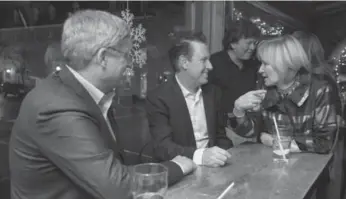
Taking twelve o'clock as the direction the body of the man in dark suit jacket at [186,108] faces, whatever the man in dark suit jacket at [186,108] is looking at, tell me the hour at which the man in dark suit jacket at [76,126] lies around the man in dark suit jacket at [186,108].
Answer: the man in dark suit jacket at [76,126] is roughly at 2 o'clock from the man in dark suit jacket at [186,108].

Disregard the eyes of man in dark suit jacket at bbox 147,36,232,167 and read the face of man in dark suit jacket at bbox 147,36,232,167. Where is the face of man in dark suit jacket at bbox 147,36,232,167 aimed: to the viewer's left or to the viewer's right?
to the viewer's right

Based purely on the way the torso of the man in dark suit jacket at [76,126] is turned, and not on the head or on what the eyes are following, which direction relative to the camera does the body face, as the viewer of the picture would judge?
to the viewer's right

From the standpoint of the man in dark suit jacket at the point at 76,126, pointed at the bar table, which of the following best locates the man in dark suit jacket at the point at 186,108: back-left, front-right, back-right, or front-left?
front-left

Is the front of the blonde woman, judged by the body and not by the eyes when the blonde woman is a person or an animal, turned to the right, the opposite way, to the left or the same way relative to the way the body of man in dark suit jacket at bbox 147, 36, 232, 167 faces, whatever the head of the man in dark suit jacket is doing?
to the right

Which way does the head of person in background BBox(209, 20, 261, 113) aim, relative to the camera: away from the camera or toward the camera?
toward the camera

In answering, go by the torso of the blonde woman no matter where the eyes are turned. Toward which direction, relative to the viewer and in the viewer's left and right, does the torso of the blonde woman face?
facing the viewer and to the left of the viewer

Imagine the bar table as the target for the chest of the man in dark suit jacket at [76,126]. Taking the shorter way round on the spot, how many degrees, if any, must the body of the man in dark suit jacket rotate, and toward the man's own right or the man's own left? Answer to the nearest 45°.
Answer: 0° — they already face it

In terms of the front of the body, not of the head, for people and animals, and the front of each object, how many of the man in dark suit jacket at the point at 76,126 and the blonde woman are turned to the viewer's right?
1

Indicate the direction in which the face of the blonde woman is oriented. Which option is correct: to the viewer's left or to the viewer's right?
to the viewer's left

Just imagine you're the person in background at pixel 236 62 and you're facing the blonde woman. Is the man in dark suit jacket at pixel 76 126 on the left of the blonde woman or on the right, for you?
right

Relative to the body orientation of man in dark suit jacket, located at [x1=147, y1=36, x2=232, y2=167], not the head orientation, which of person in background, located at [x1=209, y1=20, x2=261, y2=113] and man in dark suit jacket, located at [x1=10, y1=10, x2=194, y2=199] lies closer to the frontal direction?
the man in dark suit jacket

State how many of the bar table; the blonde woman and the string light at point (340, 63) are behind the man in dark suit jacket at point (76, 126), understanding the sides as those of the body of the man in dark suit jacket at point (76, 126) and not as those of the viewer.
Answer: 0

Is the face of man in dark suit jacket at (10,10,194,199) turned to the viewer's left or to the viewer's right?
to the viewer's right

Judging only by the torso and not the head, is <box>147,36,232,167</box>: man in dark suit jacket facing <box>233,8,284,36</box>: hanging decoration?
no

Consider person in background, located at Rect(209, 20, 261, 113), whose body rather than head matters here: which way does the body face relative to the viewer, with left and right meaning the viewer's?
facing the viewer and to the right of the viewer

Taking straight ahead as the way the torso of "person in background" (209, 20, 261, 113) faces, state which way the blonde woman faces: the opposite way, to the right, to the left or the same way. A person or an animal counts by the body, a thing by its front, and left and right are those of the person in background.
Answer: to the right
